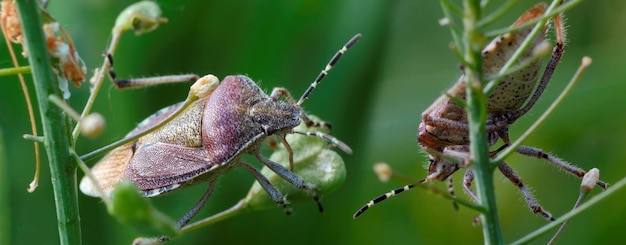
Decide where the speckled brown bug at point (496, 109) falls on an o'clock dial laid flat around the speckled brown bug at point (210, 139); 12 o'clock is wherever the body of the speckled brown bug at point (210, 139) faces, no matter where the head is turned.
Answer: the speckled brown bug at point (496, 109) is roughly at 1 o'clock from the speckled brown bug at point (210, 139).

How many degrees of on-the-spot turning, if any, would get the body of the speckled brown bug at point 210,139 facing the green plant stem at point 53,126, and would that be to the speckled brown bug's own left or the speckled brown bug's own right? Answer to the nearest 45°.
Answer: approximately 135° to the speckled brown bug's own right

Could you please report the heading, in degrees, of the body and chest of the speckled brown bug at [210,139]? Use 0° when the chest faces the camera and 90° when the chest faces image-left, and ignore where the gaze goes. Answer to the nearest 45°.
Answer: approximately 270°

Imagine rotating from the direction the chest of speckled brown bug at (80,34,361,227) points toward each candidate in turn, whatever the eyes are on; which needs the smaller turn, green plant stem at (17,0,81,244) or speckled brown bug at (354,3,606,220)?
the speckled brown bug
